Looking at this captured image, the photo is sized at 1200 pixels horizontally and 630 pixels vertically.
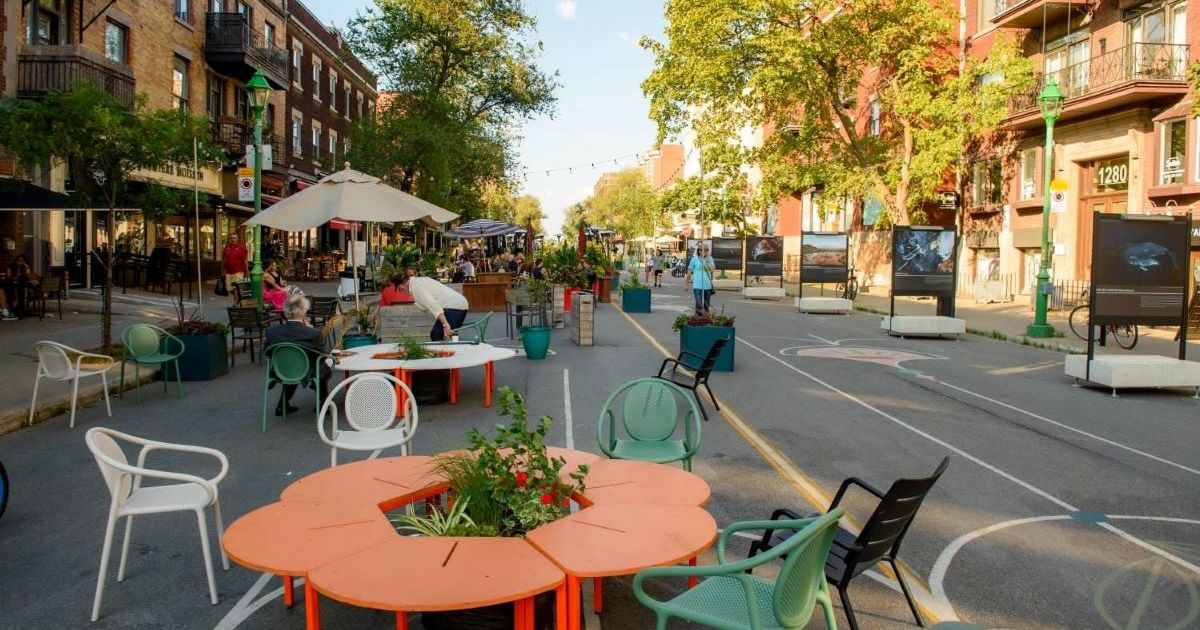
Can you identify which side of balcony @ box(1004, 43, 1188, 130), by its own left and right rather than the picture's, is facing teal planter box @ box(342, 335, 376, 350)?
front

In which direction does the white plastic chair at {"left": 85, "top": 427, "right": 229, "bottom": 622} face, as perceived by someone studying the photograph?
facing to the right of the viewer

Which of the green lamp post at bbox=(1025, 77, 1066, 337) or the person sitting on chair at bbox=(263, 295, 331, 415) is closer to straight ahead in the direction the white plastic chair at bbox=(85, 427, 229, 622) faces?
the green lamp post

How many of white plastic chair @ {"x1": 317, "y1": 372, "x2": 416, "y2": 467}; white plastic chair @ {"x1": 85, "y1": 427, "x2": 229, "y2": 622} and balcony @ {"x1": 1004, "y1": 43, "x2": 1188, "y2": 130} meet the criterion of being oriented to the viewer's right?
1

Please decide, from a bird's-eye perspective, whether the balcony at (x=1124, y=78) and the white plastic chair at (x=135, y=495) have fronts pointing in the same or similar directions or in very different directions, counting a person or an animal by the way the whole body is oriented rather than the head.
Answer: very different directions

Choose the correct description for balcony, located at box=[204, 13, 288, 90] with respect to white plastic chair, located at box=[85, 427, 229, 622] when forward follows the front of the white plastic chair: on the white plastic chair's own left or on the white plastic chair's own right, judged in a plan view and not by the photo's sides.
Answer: on the white plastic chair's own left

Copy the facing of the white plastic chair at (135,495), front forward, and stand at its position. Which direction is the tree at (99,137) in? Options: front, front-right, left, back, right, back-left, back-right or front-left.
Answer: left

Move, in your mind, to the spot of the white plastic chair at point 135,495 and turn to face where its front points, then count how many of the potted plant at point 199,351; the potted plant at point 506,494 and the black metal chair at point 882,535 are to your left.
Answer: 1

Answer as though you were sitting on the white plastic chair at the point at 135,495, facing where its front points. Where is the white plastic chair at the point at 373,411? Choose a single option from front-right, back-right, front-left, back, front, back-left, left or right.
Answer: front-left

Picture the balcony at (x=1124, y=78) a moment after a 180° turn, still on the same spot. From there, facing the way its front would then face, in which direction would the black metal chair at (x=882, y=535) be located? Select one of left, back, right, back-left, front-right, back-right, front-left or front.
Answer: back-right

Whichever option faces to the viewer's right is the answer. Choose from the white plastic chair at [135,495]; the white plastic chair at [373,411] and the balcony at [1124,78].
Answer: the white plastic chair at [135,495]

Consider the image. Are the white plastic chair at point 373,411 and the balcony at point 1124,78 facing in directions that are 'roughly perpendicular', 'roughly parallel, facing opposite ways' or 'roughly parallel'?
roughly perpendicular
